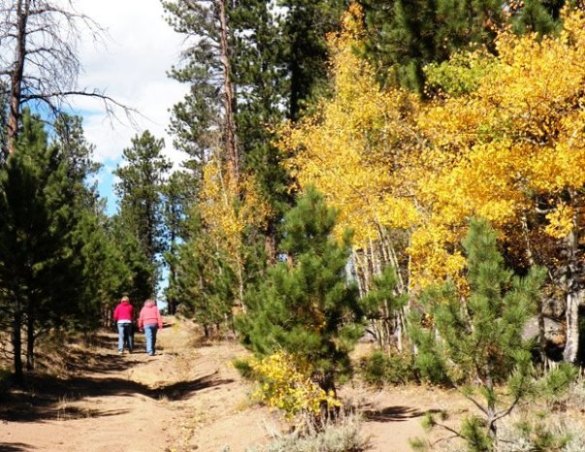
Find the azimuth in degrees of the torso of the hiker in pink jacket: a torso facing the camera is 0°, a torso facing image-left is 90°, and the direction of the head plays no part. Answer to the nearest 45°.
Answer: approximately 180°

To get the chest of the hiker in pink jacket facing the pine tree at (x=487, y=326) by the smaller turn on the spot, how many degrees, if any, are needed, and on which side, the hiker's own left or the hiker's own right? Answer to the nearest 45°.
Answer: approximately 180°

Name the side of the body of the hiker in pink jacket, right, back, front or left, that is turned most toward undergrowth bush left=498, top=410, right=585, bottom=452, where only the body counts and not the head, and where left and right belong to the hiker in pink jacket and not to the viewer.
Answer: back

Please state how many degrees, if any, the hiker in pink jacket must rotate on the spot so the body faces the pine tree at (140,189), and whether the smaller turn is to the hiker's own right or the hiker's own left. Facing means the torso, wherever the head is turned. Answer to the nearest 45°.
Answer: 0° — they already face it

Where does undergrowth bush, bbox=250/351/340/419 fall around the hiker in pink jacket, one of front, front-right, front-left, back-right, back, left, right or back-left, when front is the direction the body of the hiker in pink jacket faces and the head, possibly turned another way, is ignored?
back

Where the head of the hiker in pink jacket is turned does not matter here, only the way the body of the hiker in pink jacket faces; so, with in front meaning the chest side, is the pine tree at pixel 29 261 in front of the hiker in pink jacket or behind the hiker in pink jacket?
behind

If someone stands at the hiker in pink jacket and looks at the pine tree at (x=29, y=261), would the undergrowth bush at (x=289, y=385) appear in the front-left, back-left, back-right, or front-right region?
front-left

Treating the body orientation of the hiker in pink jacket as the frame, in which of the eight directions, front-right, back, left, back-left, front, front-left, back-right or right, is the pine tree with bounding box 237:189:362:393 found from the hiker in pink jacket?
back

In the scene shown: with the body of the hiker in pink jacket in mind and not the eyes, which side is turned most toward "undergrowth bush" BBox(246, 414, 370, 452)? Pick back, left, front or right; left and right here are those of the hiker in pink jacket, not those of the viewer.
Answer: back

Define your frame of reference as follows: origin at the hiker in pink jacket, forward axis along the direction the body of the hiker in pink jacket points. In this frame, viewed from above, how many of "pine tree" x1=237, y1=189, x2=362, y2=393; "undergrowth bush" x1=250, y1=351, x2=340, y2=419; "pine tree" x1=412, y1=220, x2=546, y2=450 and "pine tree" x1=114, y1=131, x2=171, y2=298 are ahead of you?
1

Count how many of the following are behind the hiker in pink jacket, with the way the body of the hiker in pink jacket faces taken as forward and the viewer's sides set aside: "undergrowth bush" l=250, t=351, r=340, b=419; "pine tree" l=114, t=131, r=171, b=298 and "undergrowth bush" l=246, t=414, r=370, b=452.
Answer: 2

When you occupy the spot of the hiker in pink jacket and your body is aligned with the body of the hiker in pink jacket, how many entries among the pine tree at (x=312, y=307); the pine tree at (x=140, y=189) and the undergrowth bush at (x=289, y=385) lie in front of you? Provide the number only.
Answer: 1
